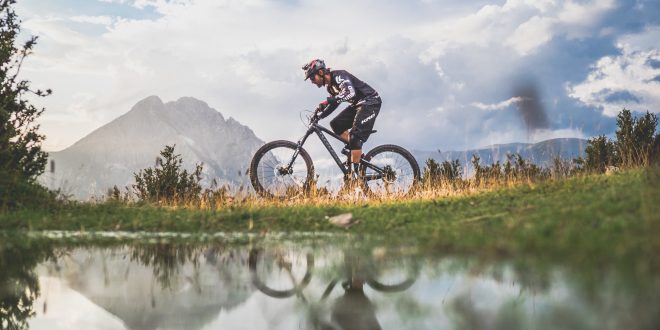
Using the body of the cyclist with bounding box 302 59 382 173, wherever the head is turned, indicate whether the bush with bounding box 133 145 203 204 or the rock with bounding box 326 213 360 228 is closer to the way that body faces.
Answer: the bush

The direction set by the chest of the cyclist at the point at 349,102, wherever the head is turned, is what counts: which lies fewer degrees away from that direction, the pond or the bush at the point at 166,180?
the bush

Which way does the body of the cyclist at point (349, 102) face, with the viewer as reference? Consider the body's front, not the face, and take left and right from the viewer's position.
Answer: facing to the left of the viewer

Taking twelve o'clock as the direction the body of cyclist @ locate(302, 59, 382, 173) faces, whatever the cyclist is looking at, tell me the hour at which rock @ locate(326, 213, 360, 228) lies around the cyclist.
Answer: The rock is roughly at 9 o'clock from the cyclist.

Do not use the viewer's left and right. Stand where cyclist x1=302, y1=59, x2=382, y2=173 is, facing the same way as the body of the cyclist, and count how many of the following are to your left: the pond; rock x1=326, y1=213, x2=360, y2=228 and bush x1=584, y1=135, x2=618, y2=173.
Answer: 2

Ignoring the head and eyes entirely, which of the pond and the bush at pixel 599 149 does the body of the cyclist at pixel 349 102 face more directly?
the pond

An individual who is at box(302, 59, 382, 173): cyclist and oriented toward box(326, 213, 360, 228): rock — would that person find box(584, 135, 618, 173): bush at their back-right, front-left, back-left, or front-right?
back-left

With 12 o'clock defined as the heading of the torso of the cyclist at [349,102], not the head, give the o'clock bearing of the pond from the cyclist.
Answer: The pond is roughly at 9 o'clock from the cyclist.

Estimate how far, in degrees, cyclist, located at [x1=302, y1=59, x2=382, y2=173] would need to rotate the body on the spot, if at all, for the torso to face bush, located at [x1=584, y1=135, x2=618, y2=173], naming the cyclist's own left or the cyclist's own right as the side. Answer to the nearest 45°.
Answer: approximately 135° to the cyclist's own right

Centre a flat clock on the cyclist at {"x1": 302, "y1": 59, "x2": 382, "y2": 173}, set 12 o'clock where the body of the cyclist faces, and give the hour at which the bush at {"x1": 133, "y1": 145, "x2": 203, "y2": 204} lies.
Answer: The bush is roughly at 1 o'clock from the cyclist.
